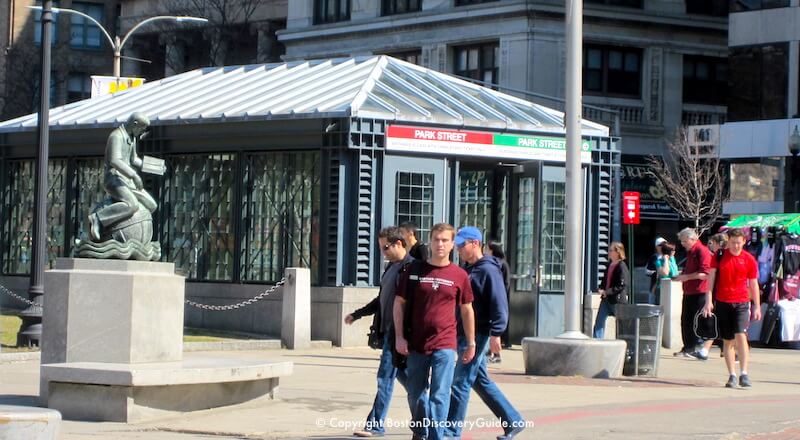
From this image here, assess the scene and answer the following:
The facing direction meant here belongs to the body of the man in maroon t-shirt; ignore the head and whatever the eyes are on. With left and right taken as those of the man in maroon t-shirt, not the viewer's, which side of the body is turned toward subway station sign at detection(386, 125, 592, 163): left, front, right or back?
back

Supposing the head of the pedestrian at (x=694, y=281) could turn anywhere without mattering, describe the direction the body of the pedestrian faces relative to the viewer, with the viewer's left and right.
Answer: facing to the left of the viewer

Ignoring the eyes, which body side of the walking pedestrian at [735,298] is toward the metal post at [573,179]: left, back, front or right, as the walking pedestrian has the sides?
right

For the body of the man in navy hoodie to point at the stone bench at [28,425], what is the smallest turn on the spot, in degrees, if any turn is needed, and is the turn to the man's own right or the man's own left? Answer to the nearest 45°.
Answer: approximately 45° to the man's own left

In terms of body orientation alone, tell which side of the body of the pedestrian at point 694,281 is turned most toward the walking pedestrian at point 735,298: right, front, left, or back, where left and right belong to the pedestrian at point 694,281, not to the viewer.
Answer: left

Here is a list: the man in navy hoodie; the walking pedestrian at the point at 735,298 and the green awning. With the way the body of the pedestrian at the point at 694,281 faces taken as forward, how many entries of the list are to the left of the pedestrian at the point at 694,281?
2
